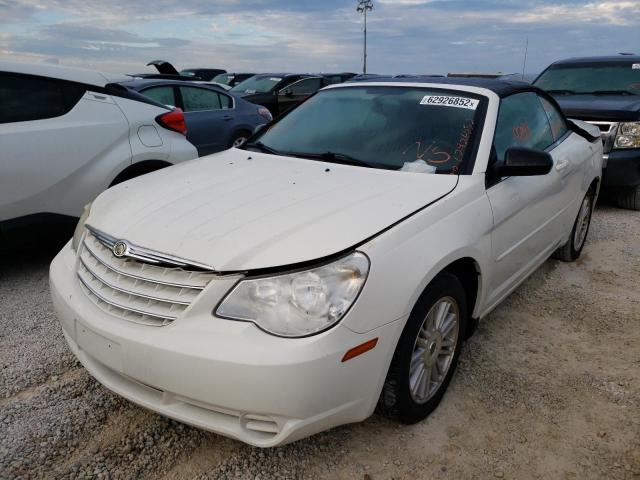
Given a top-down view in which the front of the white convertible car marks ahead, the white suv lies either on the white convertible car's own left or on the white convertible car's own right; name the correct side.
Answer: on the white convertible car's own right

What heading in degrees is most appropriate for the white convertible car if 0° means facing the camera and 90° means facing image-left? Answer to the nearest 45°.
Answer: approximately 45°

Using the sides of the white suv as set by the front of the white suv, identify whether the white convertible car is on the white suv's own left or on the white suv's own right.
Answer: on the white suv's own left

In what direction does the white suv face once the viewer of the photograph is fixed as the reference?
facing to the left of the viewer
